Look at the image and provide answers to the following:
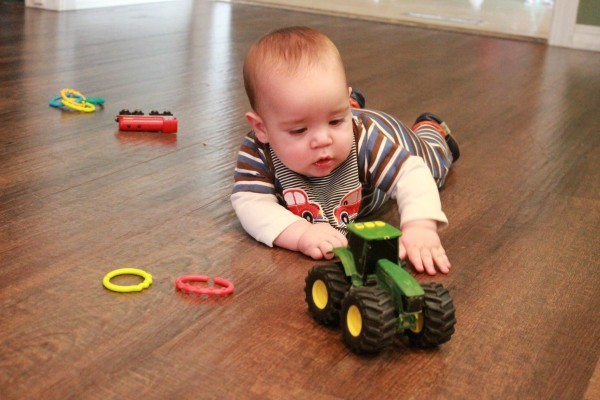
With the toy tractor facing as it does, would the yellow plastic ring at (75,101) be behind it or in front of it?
behind

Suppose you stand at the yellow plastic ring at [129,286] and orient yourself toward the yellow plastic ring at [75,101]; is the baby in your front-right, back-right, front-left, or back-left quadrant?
front-right

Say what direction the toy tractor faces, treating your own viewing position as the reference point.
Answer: facing the viewer and to the right of the viewer
